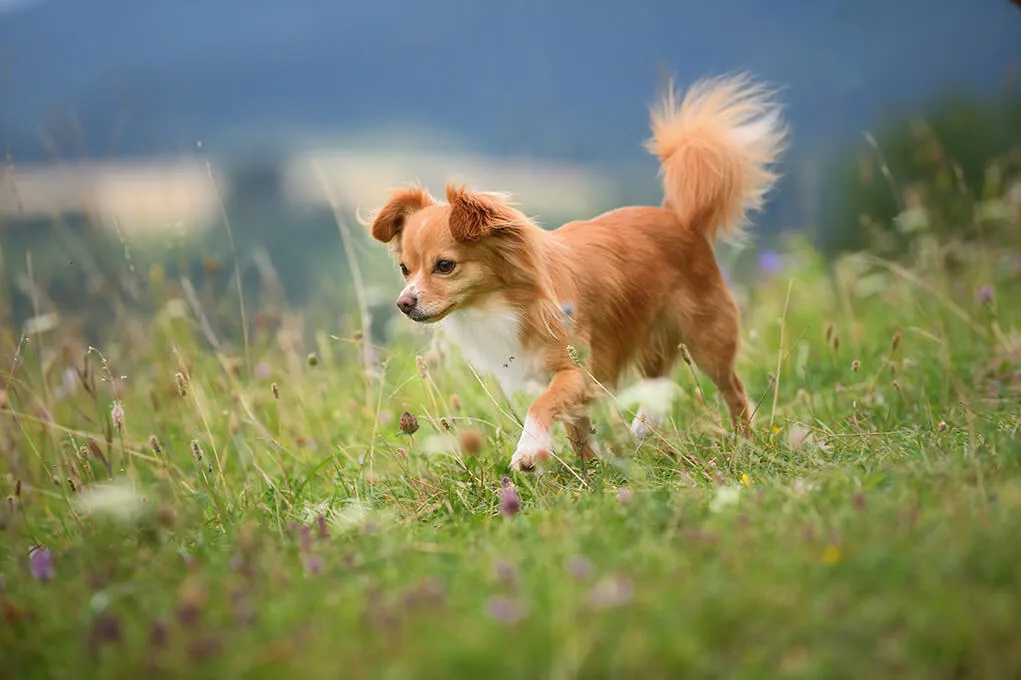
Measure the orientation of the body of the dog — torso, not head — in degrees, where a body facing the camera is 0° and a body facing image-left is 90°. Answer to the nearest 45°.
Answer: approximately 45°

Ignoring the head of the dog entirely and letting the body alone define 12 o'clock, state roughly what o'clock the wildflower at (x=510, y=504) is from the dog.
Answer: The wildflower is roughly at 11 o'clock from the dog.

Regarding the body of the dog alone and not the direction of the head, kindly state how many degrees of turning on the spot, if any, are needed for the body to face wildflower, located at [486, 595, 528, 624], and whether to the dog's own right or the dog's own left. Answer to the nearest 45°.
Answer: approximately 45° to the dog's own left
